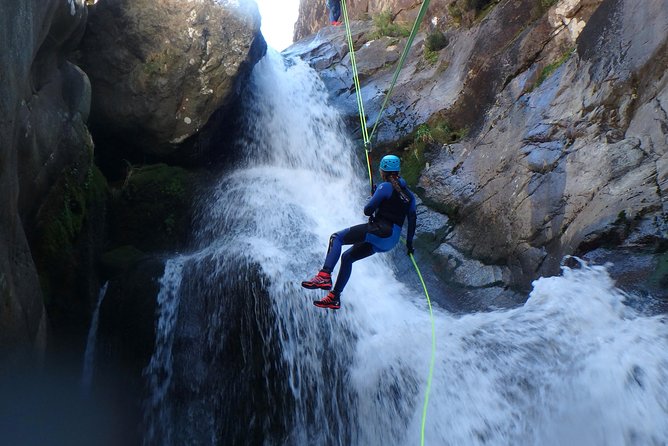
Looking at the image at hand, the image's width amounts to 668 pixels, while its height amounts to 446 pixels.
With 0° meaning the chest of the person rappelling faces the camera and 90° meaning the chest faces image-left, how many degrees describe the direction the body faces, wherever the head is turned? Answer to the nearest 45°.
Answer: approximately 135°

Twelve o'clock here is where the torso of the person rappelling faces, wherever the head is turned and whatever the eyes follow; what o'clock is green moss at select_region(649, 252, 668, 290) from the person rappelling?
The green moss is roughly at 4 o'clock from the person rappelling.
